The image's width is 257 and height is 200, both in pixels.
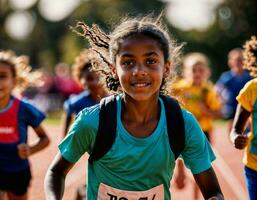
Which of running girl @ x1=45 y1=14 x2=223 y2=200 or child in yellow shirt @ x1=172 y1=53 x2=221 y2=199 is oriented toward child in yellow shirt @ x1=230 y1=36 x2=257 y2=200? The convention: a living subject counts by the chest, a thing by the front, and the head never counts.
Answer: child in yellow shirt @ x1=172 y1=53 x2=221 y2=199

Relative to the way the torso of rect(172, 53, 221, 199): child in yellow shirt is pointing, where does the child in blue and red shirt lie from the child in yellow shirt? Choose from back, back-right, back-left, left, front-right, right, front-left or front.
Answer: front-right

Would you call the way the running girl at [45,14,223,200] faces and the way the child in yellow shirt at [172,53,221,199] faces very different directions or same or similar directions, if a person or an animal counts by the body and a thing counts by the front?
same or similar directions

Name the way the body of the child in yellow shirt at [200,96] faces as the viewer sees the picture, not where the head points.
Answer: toward the camera

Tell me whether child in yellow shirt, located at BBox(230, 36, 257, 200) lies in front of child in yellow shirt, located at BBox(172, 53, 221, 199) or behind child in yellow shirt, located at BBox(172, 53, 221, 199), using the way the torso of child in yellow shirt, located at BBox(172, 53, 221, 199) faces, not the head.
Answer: in front

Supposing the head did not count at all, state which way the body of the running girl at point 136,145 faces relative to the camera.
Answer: toward the camera

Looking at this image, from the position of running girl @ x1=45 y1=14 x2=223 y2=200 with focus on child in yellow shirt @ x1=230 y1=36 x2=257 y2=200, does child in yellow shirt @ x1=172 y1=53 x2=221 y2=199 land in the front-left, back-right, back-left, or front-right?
front-left

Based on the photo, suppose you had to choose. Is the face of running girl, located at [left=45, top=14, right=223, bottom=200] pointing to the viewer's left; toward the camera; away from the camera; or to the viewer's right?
toward the camera

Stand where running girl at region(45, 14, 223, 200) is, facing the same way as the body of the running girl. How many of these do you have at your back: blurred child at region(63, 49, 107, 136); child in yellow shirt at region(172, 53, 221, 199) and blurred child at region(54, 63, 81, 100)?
3

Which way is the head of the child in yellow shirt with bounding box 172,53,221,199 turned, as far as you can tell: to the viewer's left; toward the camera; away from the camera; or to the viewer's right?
toward the camera

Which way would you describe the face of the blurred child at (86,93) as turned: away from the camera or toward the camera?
toward the camera

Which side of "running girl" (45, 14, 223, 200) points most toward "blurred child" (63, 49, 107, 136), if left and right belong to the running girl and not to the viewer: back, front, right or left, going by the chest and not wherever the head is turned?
back

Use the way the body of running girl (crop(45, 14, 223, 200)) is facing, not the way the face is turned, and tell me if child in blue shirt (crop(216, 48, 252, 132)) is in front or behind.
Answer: behind

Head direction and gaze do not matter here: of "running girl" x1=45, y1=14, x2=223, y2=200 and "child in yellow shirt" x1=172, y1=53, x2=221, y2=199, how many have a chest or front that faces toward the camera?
2

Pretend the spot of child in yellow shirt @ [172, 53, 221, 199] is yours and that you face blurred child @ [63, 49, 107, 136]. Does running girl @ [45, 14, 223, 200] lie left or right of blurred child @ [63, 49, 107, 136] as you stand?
left
